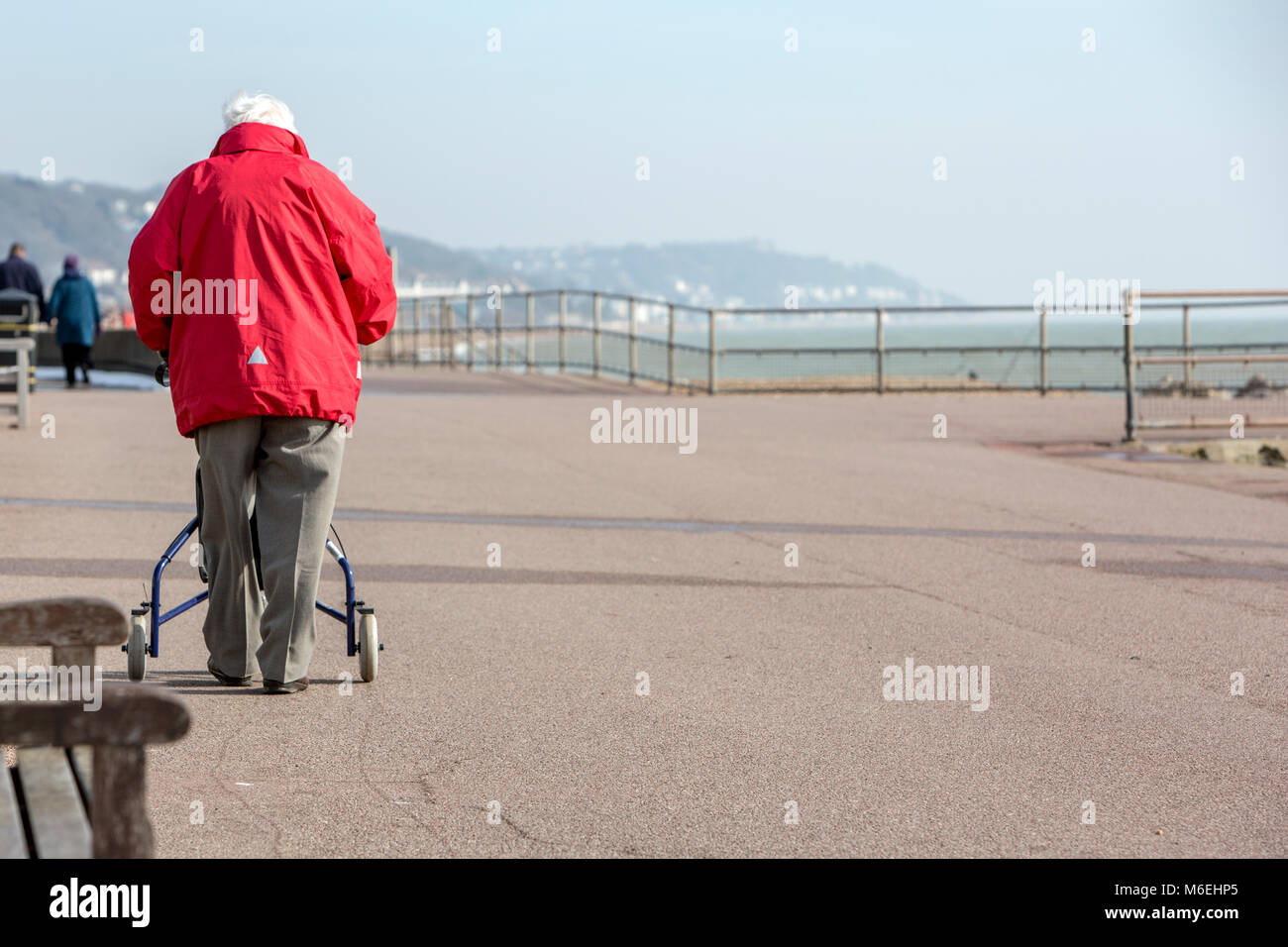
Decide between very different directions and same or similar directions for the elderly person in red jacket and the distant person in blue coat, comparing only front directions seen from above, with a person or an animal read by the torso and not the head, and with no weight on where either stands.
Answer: same or similar directions

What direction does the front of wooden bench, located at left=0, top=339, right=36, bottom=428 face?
to the viewer's right

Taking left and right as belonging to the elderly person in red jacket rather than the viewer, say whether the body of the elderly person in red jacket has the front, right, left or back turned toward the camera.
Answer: back

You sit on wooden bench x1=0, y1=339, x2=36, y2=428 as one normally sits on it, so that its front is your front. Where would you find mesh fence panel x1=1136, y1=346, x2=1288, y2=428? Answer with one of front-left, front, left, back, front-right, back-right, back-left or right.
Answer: front

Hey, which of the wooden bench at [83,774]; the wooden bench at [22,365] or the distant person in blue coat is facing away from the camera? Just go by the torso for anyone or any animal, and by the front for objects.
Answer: the distant person in blue coat

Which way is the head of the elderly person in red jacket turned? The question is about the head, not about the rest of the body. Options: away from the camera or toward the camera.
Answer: away from the camera

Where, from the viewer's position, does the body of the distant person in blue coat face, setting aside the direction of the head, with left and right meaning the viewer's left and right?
facing away from the viewer

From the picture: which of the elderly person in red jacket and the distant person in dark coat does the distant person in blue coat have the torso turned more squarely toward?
the distant person in dark coat

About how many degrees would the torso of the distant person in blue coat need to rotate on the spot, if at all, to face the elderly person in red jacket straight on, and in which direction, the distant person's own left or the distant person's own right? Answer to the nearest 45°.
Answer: approximately 180°

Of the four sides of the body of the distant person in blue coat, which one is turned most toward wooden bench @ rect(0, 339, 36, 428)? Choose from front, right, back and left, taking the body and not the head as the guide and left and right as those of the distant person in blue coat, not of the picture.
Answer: back

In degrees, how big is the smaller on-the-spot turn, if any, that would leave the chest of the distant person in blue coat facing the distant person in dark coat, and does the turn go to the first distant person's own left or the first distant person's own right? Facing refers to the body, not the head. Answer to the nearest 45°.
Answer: approximately 45° to the first distant person's own left

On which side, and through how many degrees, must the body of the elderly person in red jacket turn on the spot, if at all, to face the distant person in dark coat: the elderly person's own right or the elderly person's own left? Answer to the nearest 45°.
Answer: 0° — they already face them

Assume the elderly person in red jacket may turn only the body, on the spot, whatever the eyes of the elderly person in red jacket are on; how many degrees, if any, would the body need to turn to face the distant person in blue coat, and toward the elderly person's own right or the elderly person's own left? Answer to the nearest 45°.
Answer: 0° — they already face them

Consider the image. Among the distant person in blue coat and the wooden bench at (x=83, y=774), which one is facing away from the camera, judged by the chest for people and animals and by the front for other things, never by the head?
the distant person in blue coat
